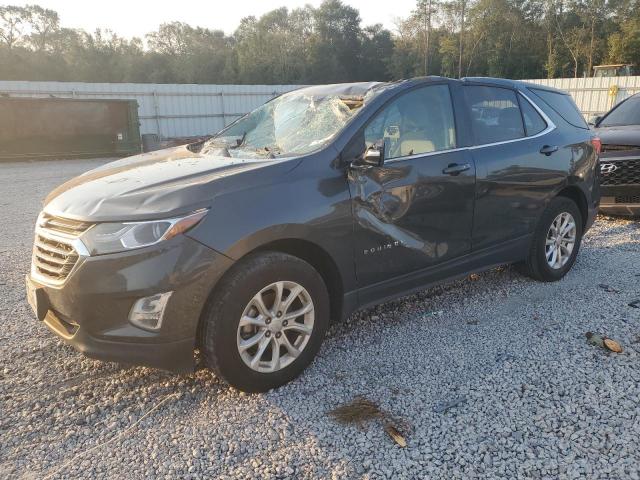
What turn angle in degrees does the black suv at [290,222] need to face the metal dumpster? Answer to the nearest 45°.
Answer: approximately 90° to its right

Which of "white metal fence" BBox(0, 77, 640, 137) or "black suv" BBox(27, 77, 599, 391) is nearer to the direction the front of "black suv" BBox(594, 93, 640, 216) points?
the black suv

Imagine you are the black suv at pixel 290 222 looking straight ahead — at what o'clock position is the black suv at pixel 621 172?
the black suv at pixel 621 172 is roughly at 6 o'clock from the black suv at pixel 290 222.

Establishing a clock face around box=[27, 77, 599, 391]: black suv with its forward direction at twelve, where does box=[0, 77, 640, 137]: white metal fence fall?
The white metal fence is roughly at 4 o'clock from the black suv.

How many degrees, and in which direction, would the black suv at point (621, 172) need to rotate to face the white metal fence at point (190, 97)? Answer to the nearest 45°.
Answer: approximately 90° to its right

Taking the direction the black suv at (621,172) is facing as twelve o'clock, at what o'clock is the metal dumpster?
The metal dumpster is roughly at 2 o'clock from the black suv.

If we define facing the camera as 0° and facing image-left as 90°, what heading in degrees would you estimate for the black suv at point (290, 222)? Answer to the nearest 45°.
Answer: approximately 45°

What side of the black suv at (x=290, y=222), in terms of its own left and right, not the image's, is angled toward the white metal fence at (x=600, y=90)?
back

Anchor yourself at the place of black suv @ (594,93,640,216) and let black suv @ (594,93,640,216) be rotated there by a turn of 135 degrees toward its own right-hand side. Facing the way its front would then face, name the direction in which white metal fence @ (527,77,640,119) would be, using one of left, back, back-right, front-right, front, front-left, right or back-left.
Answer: front

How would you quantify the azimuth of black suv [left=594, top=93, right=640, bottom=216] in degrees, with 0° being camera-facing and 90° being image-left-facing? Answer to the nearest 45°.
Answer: approximately 45°
